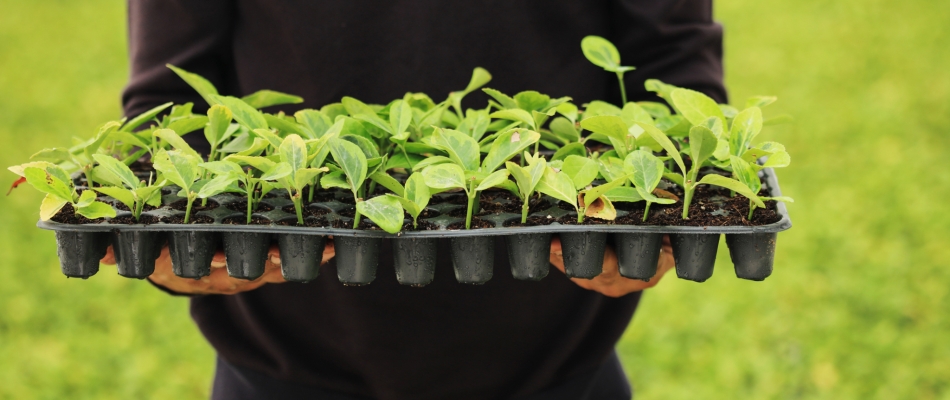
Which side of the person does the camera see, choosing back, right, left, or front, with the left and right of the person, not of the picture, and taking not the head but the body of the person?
front
